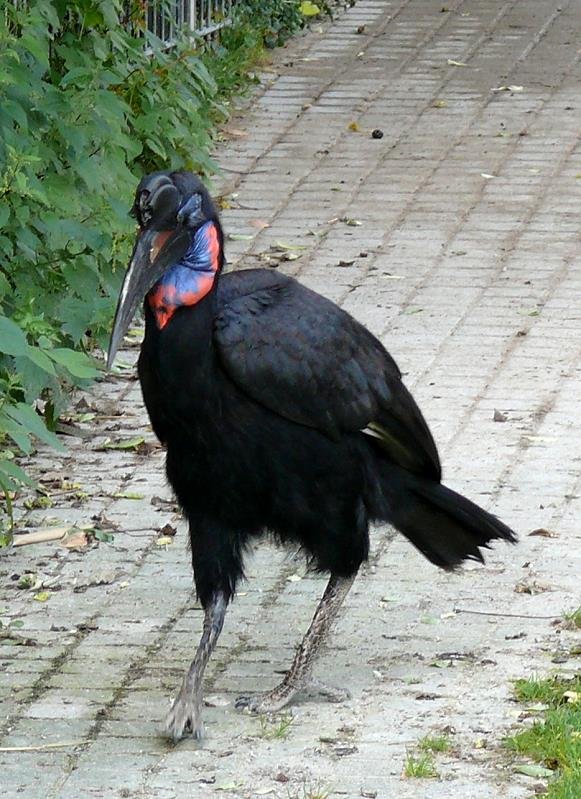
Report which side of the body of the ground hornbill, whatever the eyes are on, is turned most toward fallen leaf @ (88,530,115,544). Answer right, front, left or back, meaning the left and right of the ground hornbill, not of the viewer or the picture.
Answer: right

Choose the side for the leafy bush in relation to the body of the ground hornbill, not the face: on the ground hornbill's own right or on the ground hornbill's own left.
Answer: on the ground hornbill's own right

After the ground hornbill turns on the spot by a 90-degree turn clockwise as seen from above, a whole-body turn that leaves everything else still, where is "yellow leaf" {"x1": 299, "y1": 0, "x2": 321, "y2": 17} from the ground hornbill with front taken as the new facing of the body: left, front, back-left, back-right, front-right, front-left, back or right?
front-right

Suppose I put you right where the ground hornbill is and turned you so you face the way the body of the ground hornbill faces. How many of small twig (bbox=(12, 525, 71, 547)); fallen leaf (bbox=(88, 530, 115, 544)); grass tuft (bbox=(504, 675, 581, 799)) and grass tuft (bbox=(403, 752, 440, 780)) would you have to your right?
2

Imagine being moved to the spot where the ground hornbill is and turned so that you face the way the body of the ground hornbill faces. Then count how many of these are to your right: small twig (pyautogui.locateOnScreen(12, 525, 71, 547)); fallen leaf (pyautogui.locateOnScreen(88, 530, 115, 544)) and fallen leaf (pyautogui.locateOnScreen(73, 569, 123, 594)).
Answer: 3

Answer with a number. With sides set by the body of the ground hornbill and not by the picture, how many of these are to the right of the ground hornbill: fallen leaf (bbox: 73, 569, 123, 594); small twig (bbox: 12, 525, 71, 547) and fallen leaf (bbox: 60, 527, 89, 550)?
3

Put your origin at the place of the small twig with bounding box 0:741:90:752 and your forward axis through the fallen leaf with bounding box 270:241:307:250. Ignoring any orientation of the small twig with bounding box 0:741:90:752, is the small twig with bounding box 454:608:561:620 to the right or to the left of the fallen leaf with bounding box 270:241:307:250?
right

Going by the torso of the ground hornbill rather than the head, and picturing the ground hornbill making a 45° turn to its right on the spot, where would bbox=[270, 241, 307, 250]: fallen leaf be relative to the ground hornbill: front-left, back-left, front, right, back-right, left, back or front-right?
right

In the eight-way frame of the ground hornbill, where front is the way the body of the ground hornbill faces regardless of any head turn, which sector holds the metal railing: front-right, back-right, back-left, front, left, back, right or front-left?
back-right

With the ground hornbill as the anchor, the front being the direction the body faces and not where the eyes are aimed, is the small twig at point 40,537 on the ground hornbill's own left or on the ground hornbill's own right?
on the ground hornbill's own right

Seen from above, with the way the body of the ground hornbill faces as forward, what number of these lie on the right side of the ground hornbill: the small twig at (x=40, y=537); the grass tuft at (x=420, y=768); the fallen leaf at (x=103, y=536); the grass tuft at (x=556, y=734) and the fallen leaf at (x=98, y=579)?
3

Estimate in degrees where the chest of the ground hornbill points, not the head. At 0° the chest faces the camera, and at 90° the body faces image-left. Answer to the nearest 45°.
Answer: approximately 45°

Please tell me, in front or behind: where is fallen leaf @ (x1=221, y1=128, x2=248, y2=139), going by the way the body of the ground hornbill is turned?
behind
